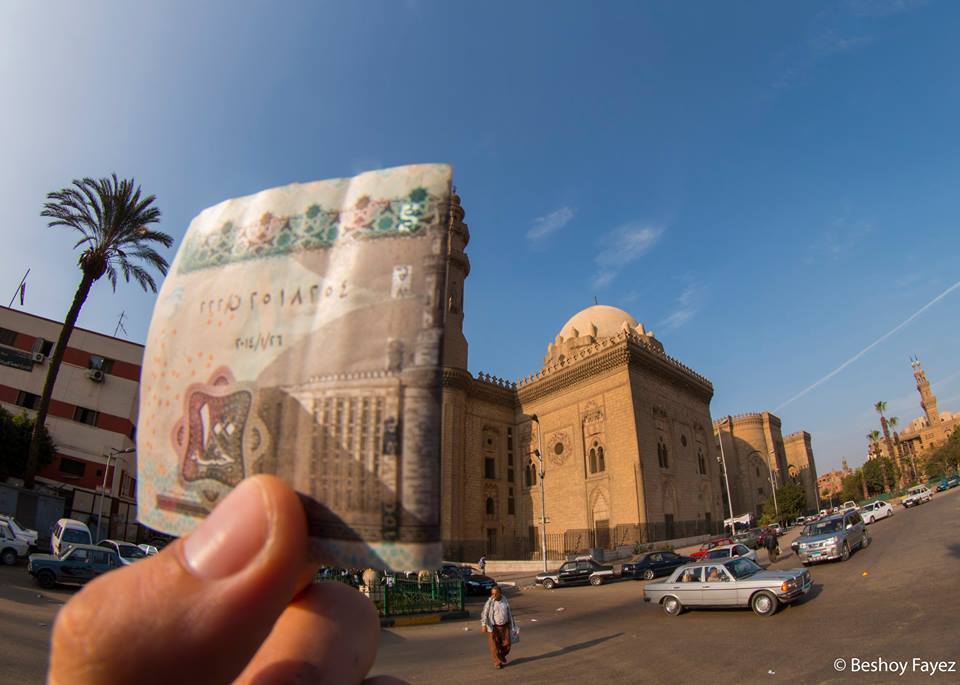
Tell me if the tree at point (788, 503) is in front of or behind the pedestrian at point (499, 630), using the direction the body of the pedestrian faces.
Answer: behind

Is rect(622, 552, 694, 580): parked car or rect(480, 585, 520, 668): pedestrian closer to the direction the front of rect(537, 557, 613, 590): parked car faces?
the pedestrian

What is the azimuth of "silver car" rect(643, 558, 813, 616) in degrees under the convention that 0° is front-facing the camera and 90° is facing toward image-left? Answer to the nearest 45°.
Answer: approximately 315°

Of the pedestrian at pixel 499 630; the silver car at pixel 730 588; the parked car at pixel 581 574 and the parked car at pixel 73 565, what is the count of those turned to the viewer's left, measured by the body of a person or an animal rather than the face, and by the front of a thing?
2

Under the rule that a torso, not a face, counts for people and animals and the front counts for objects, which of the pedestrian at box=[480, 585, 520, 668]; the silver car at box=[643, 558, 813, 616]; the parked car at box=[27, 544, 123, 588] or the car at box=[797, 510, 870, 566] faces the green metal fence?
the car at box=[797, 510, 870, 566]

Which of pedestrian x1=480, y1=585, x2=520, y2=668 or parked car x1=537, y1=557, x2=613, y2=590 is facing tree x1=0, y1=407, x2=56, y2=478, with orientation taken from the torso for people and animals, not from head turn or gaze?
the parked car

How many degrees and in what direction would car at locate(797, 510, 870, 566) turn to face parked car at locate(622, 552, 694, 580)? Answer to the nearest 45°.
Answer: approximately 45° to its right

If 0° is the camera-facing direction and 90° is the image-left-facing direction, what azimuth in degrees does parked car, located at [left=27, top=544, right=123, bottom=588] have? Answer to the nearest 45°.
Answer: approximately 90°

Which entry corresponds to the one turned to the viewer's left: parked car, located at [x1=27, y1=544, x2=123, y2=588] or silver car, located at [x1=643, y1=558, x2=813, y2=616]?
the parked car

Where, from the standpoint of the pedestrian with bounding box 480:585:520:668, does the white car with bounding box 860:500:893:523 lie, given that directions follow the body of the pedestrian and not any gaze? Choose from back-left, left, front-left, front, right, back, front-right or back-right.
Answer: back-left

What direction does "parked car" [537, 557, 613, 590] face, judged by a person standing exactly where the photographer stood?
facing to the left of the viewer

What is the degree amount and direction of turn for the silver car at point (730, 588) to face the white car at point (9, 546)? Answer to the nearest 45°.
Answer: approximately 135° to its right
